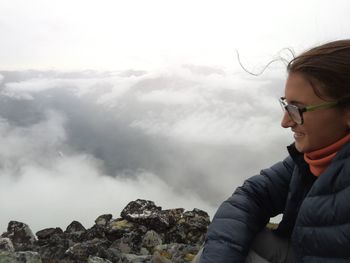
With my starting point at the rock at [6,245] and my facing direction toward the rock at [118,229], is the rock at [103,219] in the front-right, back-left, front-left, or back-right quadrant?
front-left

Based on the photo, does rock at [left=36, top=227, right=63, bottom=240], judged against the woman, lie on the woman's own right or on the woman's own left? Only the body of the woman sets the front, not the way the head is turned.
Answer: on the woman's own right

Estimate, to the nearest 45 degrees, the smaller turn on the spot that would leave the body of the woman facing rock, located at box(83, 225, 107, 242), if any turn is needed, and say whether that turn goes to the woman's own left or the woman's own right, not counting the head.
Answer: approximately 90° to the woman's own right

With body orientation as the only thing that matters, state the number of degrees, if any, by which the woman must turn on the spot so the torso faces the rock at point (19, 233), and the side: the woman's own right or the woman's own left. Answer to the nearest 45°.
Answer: approximately 90° to the woman's own right

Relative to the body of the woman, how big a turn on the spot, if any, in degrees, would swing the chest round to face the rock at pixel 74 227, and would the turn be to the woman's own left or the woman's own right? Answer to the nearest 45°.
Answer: approximately 90° to the woman's own right

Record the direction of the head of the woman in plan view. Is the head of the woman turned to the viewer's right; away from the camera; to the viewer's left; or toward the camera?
to the viewer's left

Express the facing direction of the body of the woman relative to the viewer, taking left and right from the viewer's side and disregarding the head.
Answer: facing the viewer and to the left of the viewer

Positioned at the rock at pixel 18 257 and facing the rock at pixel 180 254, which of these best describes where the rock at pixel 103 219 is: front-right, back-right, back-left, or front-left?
front-left
